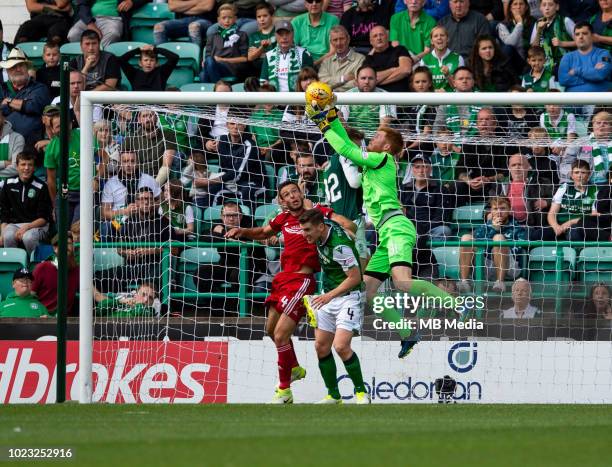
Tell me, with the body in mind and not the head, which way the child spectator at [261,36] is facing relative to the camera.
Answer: toward the camera

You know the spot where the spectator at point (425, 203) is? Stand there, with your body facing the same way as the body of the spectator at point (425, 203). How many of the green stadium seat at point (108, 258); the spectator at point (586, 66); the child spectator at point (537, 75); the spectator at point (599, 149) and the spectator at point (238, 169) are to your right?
2

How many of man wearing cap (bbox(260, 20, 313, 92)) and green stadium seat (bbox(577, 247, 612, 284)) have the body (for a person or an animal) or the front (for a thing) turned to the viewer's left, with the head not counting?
0

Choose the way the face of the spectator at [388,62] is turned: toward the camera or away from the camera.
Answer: toward the camera

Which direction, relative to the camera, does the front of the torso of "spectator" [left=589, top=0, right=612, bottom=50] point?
toward the camera

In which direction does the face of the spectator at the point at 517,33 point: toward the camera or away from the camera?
toward the camera

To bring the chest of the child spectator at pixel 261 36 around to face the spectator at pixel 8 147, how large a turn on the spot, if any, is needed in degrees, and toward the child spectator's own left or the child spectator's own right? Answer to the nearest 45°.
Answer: approximately 90° to the child spectator's own right

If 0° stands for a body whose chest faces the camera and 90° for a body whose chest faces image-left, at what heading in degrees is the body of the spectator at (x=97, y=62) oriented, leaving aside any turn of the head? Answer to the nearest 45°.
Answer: approximately 0°

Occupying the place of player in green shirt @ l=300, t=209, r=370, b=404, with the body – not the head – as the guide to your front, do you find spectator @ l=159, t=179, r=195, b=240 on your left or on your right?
on your right

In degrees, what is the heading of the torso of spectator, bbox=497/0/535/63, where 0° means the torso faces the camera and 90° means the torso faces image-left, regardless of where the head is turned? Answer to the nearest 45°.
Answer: approximately 0°
